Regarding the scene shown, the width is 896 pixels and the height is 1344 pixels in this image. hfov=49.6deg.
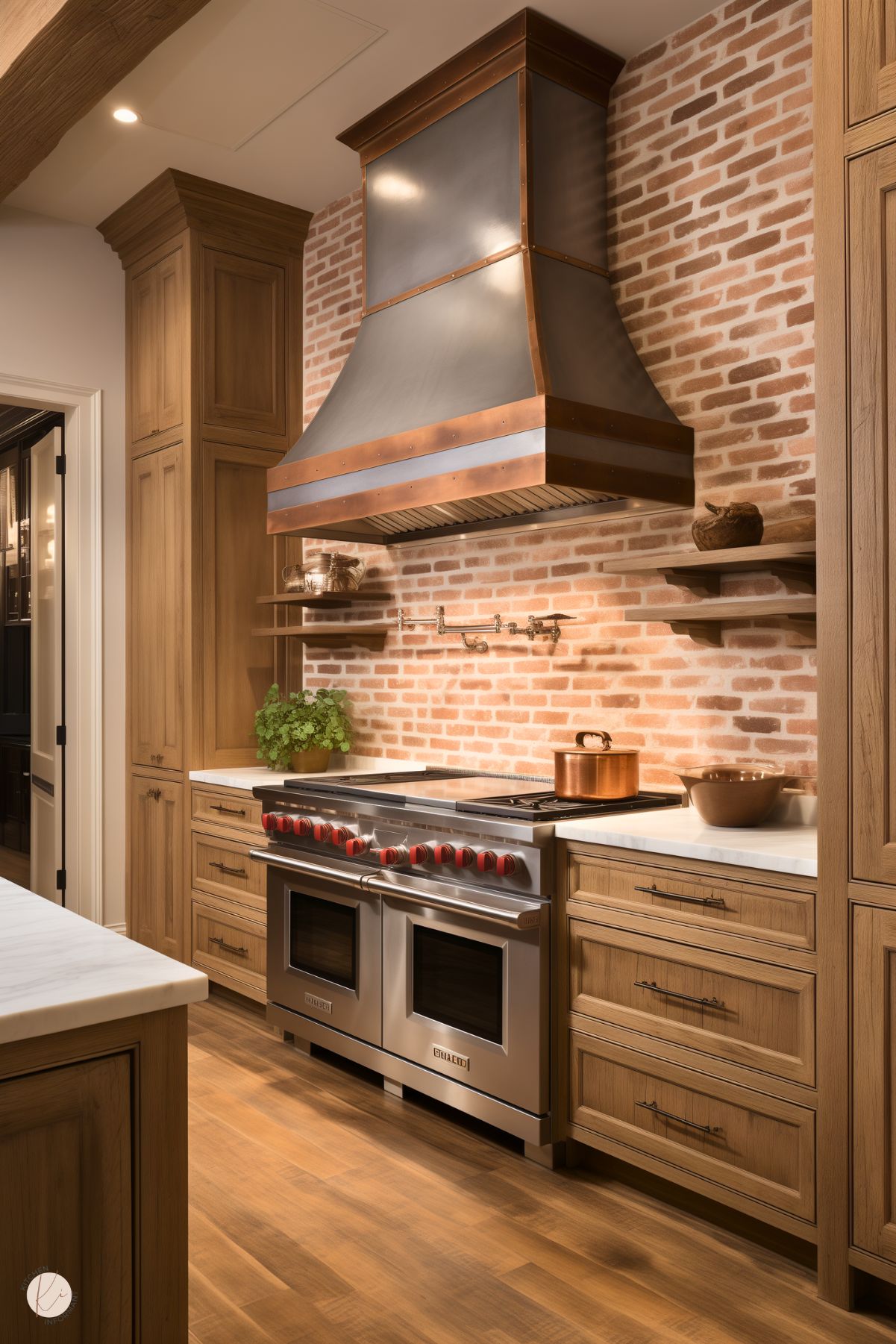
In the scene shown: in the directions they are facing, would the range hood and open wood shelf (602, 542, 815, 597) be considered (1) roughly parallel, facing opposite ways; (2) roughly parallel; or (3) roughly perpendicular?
roughly parallel

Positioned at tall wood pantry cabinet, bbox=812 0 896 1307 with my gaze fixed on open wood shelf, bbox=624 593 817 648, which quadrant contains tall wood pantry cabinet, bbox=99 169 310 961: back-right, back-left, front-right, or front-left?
front-left

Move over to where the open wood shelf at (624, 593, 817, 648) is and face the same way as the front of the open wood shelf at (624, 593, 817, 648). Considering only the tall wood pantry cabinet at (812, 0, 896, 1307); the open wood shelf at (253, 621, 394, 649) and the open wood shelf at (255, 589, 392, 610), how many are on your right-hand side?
2

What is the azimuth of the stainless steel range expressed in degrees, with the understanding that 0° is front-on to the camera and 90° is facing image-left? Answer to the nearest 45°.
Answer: approximately 45°

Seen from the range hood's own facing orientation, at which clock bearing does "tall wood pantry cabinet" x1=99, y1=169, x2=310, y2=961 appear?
The tall wood pantry cabinet is roughly at 3 o'clock from the range hood.

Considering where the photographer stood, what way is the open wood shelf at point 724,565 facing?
facing the viewer and to the left of the viewer

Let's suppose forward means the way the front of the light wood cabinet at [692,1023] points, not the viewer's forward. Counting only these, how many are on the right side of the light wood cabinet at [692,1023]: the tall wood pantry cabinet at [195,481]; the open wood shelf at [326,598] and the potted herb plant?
3

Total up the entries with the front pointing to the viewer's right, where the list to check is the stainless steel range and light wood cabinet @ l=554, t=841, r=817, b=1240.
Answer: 0

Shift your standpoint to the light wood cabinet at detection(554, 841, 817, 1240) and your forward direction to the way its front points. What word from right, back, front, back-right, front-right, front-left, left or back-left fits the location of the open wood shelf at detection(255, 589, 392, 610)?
right

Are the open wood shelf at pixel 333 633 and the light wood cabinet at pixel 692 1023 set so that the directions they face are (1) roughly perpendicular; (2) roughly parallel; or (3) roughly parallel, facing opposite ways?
roughly parallel

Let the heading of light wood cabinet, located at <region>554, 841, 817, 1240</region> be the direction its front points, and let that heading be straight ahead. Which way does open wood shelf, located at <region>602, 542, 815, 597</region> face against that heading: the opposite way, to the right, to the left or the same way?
the same way

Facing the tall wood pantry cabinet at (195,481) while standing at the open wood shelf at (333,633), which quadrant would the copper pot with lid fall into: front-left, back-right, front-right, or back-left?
back-left

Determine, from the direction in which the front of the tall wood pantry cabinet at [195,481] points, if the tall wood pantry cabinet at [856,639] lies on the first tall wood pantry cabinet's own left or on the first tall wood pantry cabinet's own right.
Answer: on the first tall wood pantry cabinet's own left

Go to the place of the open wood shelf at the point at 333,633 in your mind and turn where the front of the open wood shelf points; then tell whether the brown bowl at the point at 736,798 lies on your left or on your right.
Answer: on your left

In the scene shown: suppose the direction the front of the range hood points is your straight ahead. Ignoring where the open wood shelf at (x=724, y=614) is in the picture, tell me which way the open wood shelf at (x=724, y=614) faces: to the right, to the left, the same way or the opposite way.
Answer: the same way

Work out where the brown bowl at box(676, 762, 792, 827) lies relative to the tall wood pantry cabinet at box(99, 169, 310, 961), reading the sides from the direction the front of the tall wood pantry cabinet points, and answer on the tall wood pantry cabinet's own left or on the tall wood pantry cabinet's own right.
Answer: on the tall wood pantry cabinet's own left

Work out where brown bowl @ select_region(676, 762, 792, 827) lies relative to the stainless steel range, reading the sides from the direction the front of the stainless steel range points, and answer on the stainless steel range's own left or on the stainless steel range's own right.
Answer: on the stainless steel range's own left
